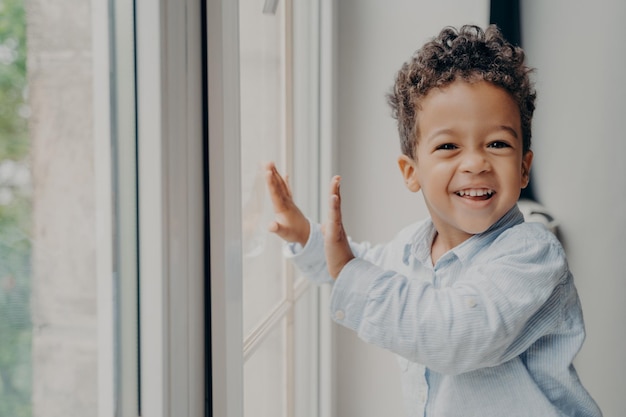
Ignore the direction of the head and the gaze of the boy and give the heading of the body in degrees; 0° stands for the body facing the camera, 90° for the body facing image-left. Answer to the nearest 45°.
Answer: approximately 45°
